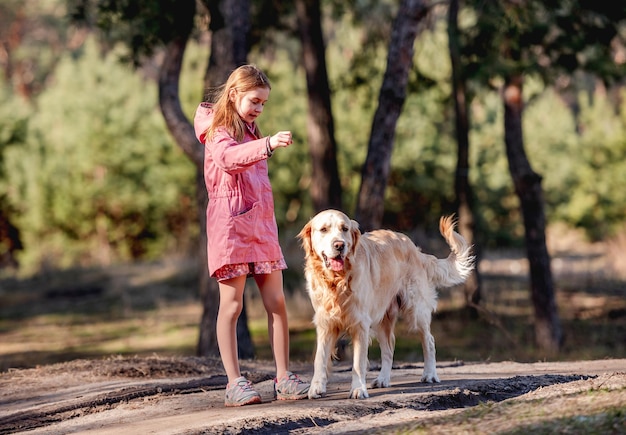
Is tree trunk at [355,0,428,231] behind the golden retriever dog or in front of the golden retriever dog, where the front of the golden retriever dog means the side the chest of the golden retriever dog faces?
behind

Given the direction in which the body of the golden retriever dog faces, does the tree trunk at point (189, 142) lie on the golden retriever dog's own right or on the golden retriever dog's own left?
on the golden retriever dog's own right

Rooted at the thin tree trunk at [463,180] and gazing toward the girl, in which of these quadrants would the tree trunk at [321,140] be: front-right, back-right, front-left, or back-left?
front-right

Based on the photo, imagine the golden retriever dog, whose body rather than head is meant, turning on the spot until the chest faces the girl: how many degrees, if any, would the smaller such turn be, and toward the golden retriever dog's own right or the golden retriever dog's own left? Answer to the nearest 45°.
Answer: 0° — it already faces them

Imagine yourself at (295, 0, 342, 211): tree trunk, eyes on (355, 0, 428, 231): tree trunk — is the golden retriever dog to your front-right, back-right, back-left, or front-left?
front-right

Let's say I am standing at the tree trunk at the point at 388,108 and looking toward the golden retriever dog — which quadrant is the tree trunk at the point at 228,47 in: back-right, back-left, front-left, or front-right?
front-right

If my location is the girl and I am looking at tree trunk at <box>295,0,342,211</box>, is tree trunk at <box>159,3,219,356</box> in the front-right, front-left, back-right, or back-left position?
front-left

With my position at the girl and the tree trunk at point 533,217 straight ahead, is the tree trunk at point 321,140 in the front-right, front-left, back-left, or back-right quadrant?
front-left

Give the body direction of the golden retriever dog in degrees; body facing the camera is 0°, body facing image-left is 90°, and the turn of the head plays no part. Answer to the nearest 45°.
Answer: approximately 45°

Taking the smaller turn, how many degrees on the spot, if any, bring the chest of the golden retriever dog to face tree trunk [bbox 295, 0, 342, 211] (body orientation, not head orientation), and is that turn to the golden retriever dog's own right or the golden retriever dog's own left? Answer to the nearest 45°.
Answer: approximately 135° to the golden retriever dog's own right

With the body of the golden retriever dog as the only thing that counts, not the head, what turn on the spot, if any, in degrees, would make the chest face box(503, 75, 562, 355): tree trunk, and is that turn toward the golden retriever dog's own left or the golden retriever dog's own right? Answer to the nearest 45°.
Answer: approximately 135° to the golden retriever dog's own right

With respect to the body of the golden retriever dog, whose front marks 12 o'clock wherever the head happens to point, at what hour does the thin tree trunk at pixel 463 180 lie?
The thin tree trunk is roughly at 5 o'clock from the golden retriever dog.
